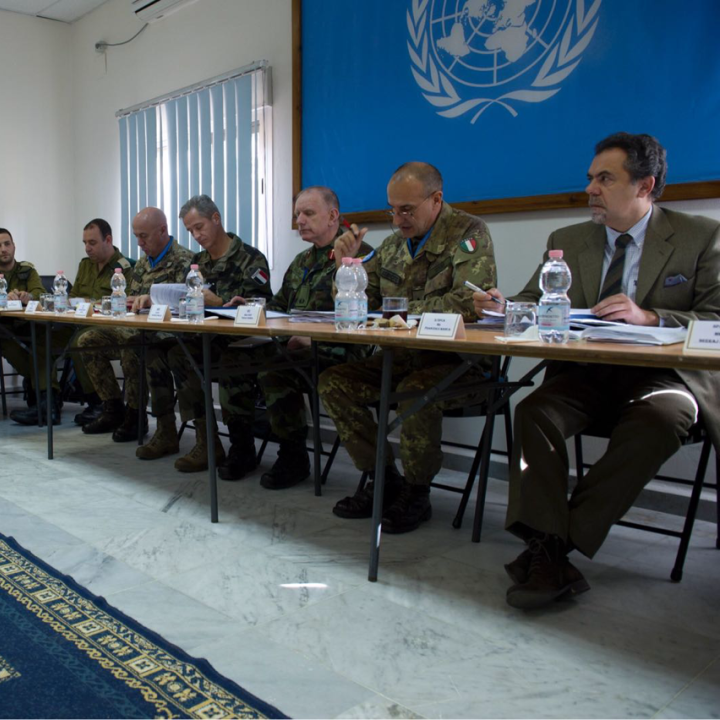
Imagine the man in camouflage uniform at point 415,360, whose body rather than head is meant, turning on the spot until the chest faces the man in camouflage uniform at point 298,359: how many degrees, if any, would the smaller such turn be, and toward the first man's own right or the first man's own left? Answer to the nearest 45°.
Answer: approximately 90° to the first man's own right

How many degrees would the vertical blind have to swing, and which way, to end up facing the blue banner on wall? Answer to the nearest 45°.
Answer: approximately 90° to its left

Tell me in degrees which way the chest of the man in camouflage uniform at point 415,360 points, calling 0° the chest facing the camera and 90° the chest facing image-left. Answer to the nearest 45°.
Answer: approximately 45°

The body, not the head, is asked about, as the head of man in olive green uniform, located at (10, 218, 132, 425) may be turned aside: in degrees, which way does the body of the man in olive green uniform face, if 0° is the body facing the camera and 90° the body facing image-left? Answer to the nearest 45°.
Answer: approximately 45°

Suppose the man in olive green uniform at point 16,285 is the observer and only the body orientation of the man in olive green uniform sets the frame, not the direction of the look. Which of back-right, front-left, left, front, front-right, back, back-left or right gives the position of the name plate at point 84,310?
front-left

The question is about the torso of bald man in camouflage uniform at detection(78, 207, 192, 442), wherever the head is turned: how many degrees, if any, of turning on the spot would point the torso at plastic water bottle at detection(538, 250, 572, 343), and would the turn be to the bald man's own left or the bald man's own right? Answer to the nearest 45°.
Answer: approximately 45° to the bald man's own left

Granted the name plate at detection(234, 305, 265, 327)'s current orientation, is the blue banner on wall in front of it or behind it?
behind

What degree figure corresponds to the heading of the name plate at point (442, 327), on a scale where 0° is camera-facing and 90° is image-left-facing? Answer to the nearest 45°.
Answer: approximately 45°

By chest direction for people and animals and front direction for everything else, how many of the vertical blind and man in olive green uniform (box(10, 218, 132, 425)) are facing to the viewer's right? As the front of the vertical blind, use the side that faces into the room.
0
